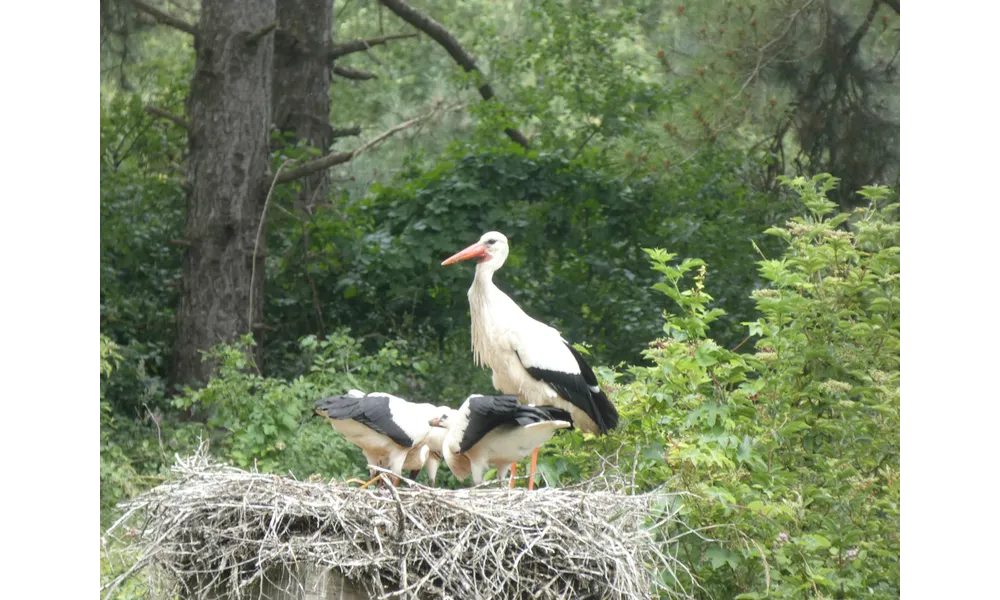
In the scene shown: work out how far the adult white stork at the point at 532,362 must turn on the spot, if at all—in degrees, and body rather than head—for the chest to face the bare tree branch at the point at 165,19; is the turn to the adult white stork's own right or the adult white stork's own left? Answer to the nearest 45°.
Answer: approximately 45° to the adult white stork's own right

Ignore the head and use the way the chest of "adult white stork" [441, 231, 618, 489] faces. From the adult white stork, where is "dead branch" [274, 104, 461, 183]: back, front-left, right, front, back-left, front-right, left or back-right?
front-right

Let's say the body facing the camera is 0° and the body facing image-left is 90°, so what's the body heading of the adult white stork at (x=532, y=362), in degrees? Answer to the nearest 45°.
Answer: approximately 90°

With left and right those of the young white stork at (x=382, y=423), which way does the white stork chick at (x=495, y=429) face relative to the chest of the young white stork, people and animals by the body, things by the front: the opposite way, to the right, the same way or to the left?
the opposite way

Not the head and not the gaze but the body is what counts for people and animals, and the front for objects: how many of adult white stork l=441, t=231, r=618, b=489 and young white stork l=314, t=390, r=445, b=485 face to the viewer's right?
1

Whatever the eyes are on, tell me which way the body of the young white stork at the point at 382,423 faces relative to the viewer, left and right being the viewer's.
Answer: facing to the right of the viewer

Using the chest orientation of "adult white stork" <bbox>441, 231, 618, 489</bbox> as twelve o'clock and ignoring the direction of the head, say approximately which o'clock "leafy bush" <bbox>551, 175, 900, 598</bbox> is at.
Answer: The leafy bush is roughly at 6 o'clock from the adult white stork.

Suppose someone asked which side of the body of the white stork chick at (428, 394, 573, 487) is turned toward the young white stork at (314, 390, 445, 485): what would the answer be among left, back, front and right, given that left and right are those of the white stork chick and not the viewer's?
front

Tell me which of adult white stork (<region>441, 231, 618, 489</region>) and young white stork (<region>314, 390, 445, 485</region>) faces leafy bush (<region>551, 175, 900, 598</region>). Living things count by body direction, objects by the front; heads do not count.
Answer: young white stork (<region>314, 390, 445, 485</region>)

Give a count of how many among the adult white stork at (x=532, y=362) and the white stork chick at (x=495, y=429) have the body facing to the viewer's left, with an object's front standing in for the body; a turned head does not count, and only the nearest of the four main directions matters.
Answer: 2

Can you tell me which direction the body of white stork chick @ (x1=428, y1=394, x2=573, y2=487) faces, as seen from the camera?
to the viewer's left

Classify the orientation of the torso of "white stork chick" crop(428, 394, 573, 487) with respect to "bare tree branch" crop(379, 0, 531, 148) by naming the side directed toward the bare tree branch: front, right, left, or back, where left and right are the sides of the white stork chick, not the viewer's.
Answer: right

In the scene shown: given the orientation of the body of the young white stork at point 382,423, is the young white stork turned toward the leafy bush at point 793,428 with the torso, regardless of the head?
yes
